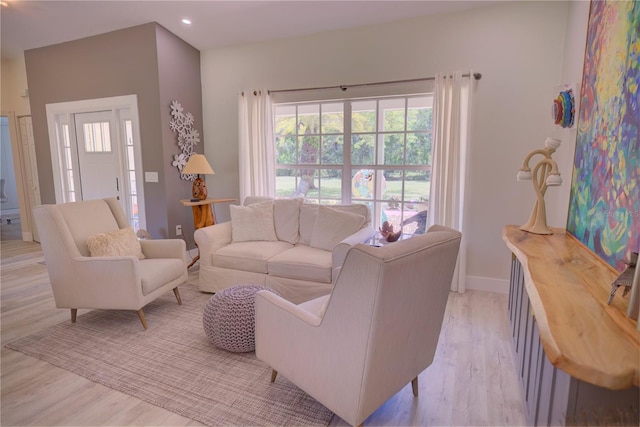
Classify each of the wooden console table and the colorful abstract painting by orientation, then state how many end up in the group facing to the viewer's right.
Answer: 0

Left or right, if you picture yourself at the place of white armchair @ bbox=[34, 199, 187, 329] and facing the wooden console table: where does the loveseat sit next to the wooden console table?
left

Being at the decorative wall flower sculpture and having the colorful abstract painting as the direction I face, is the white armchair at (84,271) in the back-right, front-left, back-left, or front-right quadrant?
front-right

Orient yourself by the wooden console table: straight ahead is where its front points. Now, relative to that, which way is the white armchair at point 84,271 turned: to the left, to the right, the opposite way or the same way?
the opposite way

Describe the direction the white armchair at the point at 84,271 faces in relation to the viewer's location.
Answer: facing the viewer and to the right of the viewer

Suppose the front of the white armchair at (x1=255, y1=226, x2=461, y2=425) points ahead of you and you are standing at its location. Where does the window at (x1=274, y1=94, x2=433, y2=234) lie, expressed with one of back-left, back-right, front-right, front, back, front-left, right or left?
front-right

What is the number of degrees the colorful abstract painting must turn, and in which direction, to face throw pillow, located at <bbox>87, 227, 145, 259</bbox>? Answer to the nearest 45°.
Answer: approximately 45° to its right

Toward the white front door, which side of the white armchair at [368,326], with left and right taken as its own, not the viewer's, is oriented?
front

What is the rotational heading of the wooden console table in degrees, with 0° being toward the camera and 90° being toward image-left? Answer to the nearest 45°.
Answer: approximately 45°

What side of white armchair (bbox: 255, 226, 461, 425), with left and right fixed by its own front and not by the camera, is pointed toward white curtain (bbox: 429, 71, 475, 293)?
right

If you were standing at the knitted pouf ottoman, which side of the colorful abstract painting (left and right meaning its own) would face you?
front

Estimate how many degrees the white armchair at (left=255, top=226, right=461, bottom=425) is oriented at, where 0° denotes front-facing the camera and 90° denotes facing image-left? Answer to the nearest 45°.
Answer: approximately 135°

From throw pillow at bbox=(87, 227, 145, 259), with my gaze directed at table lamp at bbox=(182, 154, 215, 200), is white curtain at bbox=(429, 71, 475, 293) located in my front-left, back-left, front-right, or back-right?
front-right

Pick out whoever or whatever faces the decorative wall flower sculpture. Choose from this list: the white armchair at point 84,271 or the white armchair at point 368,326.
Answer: the white armchair at point 368,326
